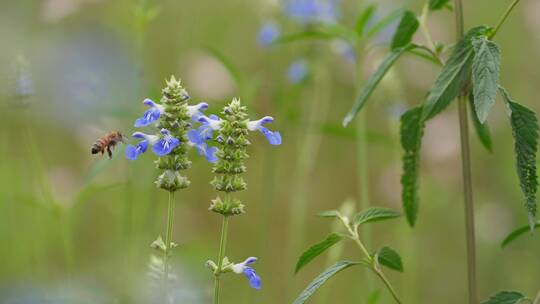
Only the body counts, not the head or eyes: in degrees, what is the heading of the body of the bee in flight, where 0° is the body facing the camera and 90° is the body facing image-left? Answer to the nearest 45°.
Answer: approximately 270°

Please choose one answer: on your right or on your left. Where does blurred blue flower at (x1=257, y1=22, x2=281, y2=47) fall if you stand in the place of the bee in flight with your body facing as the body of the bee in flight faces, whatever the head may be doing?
on your left

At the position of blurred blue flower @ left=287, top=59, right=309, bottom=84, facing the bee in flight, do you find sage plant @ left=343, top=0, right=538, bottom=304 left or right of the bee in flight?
left

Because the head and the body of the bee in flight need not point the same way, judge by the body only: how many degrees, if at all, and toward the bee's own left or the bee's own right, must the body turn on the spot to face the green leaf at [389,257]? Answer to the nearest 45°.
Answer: approximately 45° to the bee's own right

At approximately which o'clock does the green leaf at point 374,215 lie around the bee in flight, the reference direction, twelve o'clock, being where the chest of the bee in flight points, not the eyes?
The green leaf is roughly at 1 o'clock from the bee in flight.

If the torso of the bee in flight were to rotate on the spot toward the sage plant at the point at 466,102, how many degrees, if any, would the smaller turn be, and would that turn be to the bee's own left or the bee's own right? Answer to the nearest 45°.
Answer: approximately 45° to the bee's own right
